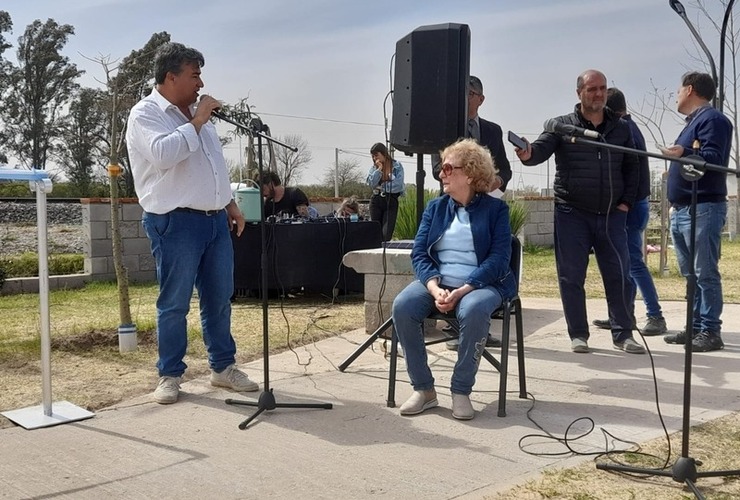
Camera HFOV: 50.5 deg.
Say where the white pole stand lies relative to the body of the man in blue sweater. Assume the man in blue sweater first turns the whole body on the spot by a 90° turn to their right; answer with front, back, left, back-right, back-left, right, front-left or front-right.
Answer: back-left

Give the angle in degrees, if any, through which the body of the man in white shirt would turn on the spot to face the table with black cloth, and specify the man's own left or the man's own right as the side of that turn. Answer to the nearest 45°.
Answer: approximately 135° to the man's own left

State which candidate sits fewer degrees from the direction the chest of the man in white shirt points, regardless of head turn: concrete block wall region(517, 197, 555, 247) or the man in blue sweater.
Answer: the man in blue sweater

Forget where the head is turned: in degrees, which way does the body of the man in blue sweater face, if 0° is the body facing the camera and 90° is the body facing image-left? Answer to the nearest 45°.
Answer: approximately 90°

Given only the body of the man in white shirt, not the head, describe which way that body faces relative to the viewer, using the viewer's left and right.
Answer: facing the viewer and to the right of the viewer

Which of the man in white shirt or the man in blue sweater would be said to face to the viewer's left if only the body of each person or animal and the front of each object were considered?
the man in blue sweater

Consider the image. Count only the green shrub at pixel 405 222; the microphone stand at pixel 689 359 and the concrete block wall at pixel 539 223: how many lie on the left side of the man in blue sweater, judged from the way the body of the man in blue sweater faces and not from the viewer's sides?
1

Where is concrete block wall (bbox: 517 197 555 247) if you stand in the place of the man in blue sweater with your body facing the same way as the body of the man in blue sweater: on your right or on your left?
on your right

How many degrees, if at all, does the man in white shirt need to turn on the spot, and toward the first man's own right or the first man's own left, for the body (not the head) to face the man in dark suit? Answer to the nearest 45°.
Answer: approximately 90° to the first man's own left

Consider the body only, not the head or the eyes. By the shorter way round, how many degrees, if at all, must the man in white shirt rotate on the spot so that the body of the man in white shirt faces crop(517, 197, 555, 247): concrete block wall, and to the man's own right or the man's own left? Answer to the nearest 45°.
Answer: approximately 90° to the man's own left

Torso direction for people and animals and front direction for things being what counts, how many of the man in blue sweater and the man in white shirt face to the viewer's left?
1

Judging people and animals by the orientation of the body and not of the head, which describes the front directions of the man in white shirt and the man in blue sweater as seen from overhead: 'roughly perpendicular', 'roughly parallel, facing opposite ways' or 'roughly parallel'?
roughly parallel, facing opposite ways

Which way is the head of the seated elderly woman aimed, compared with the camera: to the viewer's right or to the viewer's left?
to the viewer's left
